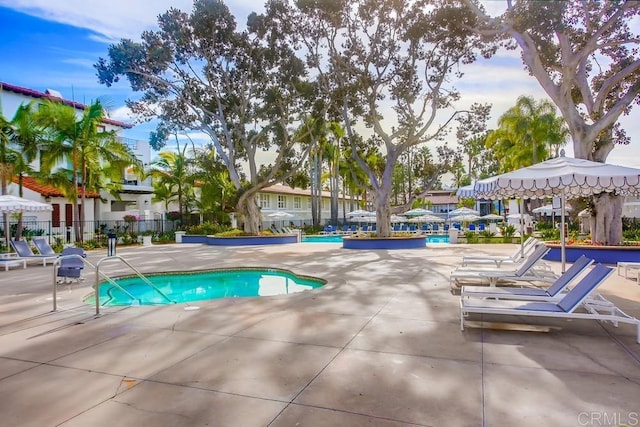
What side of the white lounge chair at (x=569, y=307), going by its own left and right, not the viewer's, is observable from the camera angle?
left

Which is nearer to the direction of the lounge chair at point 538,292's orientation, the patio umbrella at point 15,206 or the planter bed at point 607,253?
the patio umbrella

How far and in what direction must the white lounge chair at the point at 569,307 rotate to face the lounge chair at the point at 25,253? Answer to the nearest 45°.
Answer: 0° — it already faces it

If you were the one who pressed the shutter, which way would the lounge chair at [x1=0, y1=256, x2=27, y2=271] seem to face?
facing to the right of the viewer

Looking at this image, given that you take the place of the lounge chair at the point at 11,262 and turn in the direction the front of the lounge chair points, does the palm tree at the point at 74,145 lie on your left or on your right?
on your left

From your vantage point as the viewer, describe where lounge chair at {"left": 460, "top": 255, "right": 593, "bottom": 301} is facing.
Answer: facing to the left of the viewer

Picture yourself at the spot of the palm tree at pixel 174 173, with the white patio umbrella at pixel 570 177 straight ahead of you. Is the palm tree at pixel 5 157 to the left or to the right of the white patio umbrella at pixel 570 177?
right
